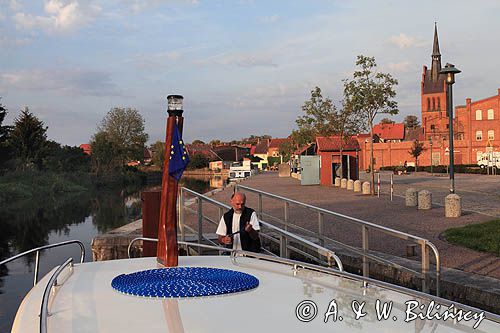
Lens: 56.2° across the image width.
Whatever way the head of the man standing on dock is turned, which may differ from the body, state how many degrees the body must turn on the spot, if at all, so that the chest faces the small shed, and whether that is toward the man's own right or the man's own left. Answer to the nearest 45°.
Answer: approximately 180°

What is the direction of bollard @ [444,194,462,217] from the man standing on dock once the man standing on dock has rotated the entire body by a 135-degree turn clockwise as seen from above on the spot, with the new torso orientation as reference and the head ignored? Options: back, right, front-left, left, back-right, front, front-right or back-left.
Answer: right

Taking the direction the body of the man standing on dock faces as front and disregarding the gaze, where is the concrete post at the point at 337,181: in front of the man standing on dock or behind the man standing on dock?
behind

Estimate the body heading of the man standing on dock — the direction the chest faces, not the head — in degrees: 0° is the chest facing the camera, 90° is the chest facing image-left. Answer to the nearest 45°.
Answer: approximately 0°

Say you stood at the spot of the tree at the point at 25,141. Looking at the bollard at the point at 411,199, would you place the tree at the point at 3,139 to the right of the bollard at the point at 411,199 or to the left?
right

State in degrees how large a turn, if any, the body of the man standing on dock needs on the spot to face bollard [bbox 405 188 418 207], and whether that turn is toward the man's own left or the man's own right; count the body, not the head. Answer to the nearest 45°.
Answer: approximately 135° to the man's own left

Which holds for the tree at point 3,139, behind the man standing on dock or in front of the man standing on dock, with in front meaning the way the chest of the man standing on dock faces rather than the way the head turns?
behind
